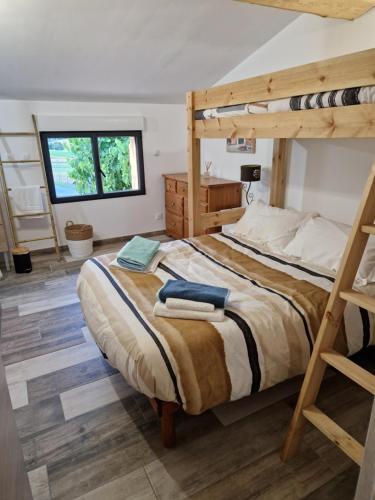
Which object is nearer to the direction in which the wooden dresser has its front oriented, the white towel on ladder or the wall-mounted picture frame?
the white towel on ladder

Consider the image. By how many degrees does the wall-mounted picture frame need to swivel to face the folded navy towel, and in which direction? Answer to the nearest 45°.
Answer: approximately 45° to its left

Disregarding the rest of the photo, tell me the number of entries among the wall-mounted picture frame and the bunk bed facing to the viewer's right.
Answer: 0

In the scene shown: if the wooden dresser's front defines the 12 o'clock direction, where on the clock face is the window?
The window is roughly at 2 o'clock from the wooden dresser.

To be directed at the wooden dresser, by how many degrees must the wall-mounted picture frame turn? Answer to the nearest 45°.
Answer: approximately 45° to its right

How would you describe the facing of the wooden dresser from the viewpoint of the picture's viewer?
facing the viewer and to the left of the viewer

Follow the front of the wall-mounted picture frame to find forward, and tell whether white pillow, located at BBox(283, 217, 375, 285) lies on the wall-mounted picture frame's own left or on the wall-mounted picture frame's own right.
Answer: on the wall-mounted picture frame's own left

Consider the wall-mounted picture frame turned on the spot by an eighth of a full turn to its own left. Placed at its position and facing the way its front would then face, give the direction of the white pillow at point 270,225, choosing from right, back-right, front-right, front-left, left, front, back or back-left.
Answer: front

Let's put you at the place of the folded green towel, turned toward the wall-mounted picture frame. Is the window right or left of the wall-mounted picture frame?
left
